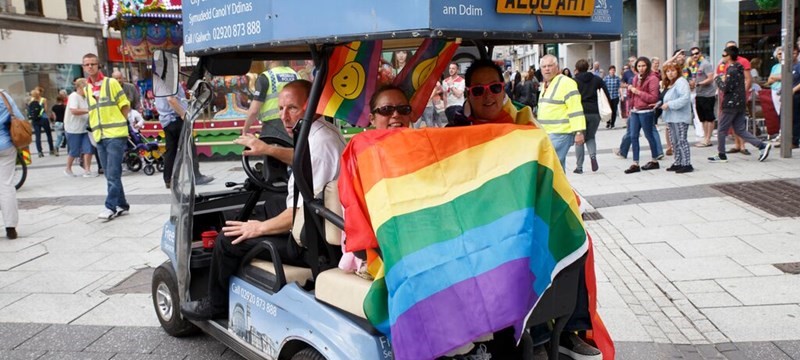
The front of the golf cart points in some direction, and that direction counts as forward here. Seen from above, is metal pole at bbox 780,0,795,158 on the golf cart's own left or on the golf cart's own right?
on the golf cart's own right

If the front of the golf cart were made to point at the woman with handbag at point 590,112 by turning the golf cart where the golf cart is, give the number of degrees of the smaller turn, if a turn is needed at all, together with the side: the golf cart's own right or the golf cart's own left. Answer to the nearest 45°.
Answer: approximately 90° to the golf cart's own right

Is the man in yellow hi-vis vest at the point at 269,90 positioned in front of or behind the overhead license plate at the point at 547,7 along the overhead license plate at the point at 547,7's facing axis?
behind

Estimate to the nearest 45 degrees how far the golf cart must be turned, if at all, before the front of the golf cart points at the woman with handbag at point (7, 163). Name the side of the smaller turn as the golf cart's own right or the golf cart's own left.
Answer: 0° — it already faces them

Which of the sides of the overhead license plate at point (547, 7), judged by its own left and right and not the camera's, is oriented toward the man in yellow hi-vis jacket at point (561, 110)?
back

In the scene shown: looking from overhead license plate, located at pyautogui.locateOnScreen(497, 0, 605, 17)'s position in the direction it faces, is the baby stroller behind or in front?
behind

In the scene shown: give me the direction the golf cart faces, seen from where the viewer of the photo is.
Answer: facing away from the viewer and to the left of the viewer

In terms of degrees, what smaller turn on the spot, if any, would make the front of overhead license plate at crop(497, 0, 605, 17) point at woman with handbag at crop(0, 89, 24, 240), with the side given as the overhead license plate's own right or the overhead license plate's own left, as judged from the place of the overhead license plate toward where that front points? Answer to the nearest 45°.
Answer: approximately 135° to the overhead license plate's own right

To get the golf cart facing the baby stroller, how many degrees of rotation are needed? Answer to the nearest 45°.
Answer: approximately 45° to its right

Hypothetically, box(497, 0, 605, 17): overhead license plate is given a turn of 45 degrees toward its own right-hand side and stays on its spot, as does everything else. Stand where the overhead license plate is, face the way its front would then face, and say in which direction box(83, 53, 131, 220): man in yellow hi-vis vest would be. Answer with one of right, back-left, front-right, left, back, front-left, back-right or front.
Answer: right
